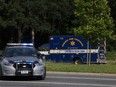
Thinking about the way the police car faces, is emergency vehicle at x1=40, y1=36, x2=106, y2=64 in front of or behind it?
behind

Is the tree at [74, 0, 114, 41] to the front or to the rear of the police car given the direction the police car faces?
to the rear

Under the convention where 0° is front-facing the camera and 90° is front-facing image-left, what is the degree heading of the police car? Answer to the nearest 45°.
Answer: approximately 0°
